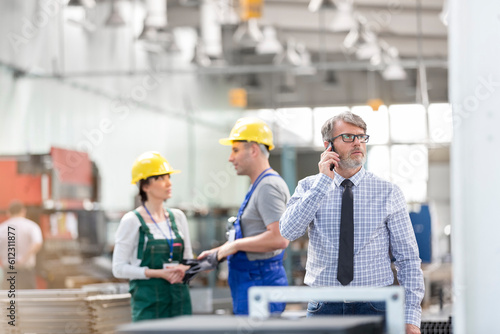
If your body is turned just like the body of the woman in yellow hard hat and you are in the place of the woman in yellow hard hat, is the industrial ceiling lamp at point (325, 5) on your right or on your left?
on your left

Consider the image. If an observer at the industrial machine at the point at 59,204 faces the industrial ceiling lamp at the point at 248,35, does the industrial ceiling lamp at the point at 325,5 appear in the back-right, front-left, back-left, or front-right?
front-right

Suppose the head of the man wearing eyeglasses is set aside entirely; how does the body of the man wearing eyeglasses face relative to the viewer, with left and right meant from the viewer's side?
facing the viewer

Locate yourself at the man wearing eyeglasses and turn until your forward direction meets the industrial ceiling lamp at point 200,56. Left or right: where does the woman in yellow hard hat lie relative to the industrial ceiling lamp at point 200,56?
left

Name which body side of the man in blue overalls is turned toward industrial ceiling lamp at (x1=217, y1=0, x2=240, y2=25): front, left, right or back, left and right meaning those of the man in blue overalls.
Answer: right

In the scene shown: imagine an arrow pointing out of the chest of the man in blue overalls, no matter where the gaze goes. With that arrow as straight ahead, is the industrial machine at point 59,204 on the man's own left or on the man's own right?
on the man's own right

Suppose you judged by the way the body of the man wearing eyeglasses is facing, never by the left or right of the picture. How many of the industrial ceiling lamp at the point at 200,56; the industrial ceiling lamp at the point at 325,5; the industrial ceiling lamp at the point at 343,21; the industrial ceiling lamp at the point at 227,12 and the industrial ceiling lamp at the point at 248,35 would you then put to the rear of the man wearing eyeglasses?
5

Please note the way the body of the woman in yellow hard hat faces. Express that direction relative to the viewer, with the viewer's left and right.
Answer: facing the viewer and to the right of the viewer

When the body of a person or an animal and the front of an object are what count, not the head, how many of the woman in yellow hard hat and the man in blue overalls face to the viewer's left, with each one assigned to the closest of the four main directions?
1

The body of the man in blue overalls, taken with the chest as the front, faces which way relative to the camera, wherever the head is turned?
to the viewer's left

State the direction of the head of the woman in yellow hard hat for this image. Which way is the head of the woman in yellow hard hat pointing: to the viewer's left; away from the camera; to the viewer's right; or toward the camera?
to the viewer's right

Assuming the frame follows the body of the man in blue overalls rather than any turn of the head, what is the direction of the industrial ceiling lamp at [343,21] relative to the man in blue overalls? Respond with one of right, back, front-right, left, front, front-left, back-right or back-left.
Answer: right

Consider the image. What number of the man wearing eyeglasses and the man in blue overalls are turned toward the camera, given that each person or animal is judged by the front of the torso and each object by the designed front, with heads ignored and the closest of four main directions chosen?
1

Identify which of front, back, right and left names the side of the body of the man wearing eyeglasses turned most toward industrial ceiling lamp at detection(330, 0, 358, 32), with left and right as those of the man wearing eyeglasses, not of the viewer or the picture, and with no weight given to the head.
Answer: back
